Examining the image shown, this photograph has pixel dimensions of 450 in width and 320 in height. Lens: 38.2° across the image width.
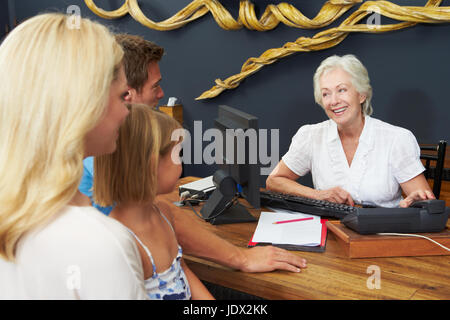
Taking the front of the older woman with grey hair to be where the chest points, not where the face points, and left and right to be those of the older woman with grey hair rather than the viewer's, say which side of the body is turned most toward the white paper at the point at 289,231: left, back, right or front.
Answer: front

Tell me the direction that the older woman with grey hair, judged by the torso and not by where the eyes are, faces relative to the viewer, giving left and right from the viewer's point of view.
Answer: facing the viewer

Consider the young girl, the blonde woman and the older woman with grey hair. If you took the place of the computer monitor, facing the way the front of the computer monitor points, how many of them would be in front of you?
1

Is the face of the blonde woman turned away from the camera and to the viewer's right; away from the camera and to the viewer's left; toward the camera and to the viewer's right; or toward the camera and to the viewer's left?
away from the camera and to the viewer's right

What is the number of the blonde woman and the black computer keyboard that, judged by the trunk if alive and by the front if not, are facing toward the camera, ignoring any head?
0

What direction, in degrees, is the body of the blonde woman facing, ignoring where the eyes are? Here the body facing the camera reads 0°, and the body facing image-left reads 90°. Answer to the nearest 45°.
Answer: approximately 225°

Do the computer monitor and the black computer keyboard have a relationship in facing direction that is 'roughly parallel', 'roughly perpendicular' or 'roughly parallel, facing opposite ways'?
roughly parallel

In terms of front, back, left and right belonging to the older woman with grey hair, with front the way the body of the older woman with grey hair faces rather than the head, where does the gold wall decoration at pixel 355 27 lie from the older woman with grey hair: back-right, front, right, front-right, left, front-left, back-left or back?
back

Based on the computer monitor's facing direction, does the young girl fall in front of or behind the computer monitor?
behind

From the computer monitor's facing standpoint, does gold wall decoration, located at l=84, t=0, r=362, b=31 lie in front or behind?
in front

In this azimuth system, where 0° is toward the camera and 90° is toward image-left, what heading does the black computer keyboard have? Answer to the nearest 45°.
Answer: approximately 225°

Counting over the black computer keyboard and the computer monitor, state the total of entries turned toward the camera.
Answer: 0

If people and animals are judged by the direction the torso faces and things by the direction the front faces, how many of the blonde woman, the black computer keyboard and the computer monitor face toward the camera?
0

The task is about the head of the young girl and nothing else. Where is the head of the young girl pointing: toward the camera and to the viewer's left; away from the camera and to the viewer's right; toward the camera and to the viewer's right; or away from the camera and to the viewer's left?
away from the camera and to the viewer's right

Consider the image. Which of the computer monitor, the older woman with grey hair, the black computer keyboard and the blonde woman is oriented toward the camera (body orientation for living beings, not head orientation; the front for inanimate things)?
the older woman with grey hair

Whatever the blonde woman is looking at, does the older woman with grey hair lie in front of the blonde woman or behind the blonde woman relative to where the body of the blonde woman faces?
in front

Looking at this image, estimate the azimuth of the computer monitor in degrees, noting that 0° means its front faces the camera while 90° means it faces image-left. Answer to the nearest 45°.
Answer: approximately 225°

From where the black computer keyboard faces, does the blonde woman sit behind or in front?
behind
